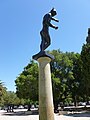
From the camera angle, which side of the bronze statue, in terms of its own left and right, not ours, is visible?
right
